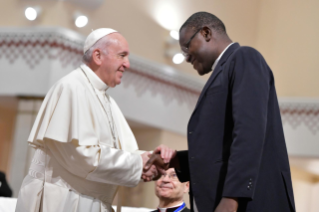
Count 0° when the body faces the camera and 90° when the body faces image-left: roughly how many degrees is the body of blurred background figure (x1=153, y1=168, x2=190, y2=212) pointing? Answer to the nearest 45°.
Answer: approximately 45°

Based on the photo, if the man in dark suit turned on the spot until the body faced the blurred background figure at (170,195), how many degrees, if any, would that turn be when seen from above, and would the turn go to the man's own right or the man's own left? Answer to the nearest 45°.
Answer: approximately 90° to the man's own right

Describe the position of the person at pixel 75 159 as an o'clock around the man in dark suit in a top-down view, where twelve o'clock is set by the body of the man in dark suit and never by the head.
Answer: The person is roughly at 1 o'clock from the man in dark suit.

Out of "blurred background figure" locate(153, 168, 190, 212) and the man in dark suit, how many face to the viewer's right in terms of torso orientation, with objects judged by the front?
0

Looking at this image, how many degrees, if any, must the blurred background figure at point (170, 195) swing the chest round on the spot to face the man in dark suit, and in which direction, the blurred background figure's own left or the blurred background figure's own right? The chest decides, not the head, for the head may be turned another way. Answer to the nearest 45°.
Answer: approximately 45° to the blurred background figure's own left

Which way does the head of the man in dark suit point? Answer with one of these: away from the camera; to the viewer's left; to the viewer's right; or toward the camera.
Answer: to the viewer's left

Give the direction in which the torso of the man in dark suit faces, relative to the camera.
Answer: to the viewer's left

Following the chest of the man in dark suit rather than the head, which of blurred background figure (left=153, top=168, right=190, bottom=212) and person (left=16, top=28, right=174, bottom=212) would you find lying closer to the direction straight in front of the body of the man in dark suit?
the person
